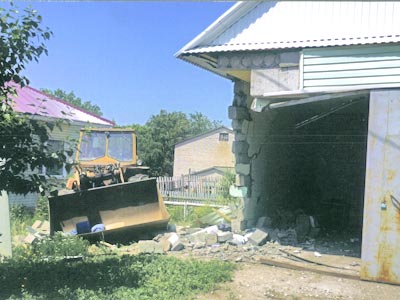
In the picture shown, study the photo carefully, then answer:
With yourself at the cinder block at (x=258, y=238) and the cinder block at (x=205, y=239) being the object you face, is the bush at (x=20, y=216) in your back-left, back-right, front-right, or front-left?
front-right

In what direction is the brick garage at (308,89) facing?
toward the camera

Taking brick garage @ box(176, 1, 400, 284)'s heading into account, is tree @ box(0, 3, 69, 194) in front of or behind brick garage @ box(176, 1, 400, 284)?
in front

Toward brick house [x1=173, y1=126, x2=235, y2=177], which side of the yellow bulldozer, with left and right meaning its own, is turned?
back

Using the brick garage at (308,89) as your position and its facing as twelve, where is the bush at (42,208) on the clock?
The bush is roughly at 4 o'clock from the brick garage.

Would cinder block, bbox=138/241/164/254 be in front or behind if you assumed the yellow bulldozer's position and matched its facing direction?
in front

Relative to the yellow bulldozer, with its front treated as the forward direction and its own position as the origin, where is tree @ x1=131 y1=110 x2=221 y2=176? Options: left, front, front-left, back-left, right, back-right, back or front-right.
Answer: back

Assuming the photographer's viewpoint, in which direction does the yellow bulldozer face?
facing the viewer

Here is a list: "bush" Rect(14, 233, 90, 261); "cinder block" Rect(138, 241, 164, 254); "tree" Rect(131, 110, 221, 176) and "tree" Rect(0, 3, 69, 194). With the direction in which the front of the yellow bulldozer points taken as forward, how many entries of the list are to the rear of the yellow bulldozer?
1

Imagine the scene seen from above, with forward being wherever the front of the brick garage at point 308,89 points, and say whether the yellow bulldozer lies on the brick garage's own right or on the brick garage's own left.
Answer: on the brick garage's own right

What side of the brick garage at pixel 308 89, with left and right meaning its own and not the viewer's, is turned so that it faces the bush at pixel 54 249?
right

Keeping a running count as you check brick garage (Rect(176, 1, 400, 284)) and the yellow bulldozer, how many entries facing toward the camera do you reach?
2

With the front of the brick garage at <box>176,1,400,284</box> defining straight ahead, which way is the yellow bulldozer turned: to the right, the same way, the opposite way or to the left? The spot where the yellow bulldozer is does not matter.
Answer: the same way

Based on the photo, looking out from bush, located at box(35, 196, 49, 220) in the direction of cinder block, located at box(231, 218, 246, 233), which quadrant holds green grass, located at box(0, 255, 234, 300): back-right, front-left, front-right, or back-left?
front-right
